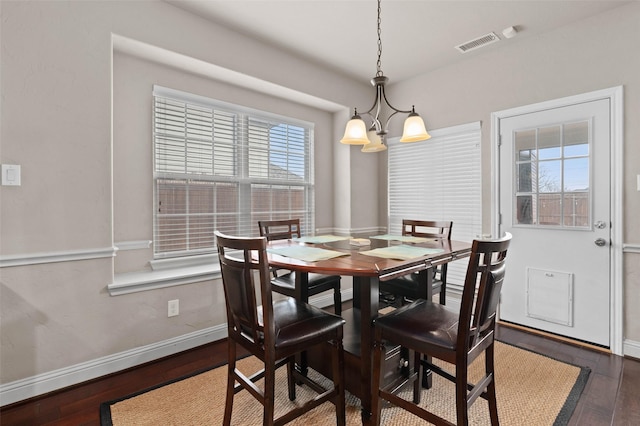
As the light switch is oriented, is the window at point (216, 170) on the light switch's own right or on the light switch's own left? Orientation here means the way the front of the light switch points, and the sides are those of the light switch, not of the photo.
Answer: on the light switch's own left

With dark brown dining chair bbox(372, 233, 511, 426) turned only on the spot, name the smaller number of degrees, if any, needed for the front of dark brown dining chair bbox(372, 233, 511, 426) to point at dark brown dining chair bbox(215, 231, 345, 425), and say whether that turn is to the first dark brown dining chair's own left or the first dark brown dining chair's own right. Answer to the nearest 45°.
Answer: approximately 45° to the first dark brown dining chair's own left

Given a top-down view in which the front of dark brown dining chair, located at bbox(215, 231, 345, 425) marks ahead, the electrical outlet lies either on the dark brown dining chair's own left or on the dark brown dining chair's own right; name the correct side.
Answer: on the dark brown dining chair's own left

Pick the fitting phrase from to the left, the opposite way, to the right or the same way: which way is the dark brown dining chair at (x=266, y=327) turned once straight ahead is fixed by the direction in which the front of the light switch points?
to the left

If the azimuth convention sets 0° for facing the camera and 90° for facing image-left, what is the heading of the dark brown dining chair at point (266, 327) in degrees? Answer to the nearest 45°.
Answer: approximately 225°

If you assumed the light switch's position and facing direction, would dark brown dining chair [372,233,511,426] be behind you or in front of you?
in front

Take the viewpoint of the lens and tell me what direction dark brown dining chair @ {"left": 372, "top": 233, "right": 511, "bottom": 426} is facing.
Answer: facing away from the viewer and to the left of the viewer

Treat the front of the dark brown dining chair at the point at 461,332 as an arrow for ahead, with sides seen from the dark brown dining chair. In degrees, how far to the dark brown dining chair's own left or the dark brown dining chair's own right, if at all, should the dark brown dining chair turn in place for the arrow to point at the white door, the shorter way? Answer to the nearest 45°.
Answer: approximately 90° to the dark brown dining chair's own right

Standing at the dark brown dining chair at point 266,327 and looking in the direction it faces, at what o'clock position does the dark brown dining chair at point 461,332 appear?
the dark brown dining chair at point 461,332 is roughly at 2 o'clock from the dark brown dining chair at point 266,327.
